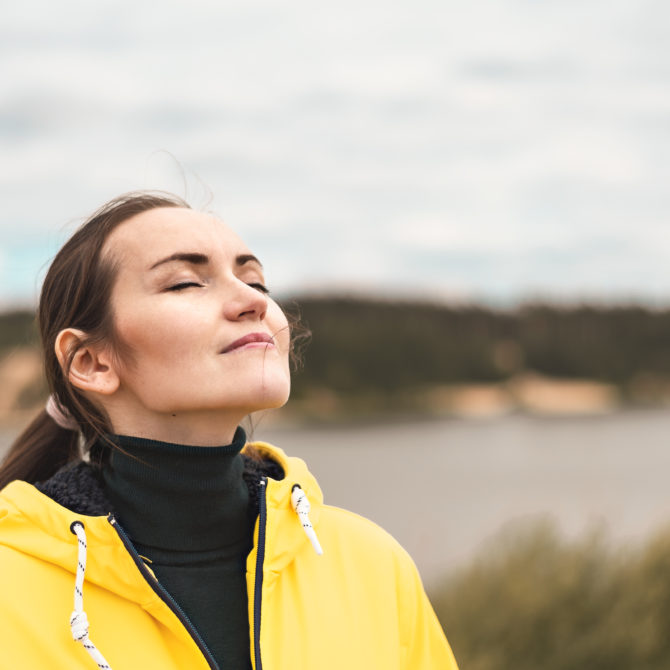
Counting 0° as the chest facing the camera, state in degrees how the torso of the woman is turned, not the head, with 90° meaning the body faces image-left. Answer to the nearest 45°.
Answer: approximately 315°

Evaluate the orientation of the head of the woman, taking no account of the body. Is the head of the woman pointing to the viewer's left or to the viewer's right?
to the viewer's right
